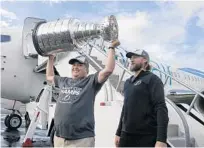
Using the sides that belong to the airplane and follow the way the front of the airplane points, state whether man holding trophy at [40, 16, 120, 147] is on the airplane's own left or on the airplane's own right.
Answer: on the airplane's own left

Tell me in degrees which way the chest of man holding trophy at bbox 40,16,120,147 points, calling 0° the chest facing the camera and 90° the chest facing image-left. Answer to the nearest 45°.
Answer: approximately 45°

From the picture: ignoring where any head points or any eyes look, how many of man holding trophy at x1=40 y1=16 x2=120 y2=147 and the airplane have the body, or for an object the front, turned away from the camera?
0
